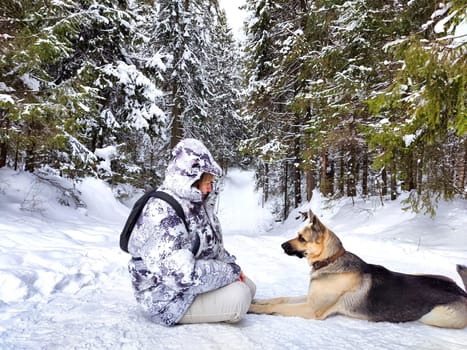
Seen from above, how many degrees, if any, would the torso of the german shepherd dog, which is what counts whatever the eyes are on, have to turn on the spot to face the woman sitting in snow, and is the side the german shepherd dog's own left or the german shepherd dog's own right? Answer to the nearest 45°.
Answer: approximately 45° to the german shepherd dog's own left

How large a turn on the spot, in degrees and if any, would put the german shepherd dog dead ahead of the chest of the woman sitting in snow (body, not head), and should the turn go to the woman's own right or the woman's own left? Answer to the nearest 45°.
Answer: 0° — they already face it

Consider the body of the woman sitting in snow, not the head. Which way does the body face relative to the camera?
to the viewer's right

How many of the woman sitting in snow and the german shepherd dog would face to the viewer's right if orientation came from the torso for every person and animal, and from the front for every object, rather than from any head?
1

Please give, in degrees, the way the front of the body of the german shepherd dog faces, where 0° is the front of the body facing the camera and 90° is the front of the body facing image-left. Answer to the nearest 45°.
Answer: approximately 90°

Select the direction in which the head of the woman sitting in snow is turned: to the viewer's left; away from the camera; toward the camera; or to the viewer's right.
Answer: to the viewer's right
